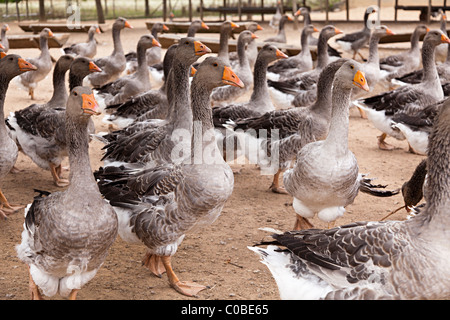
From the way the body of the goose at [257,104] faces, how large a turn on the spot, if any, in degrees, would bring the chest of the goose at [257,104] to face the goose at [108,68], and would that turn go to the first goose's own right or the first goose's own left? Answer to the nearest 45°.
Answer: approximately 135° to the first goose's own left

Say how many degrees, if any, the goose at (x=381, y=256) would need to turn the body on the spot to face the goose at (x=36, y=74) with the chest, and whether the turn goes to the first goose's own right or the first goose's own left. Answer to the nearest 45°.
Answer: approximately 135° to the first goose's own left

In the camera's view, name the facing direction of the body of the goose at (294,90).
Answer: to the viewer's right

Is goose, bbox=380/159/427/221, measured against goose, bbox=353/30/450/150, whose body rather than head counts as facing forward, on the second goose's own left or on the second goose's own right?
on the second goose's own right

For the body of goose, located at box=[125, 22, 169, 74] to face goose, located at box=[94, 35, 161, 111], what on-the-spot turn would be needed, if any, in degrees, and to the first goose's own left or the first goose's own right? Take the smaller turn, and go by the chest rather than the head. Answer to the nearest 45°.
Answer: approximately 90° to the first goose's own right

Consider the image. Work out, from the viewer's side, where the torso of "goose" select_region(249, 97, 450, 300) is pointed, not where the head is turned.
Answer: to the viewer's right

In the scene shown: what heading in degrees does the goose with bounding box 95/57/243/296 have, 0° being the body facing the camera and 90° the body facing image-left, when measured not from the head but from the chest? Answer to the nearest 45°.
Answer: approximately 315°

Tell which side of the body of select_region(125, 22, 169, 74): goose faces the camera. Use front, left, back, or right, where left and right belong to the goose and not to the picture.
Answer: right

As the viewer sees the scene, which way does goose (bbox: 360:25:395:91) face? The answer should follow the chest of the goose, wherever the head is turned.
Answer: to the viewer's right

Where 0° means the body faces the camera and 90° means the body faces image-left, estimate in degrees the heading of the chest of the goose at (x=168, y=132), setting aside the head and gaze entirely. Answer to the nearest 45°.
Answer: approximately 270°

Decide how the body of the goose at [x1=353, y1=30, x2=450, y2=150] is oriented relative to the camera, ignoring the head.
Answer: to the viewer's right

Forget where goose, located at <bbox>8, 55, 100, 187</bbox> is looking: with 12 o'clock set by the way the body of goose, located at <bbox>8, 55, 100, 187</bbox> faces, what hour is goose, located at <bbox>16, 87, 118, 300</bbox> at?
goose, located at <bbox>16, 87, 118, 300</bbox> is roughly at 3 o'clock from goose, located at <bbox>8, 55, 100, 187</bbox>.

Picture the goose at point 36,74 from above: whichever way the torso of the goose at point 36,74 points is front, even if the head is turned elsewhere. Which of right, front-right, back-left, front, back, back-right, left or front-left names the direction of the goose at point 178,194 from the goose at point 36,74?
right

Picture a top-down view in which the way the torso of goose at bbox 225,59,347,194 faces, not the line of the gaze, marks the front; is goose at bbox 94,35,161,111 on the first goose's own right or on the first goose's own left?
on the first goose's own left

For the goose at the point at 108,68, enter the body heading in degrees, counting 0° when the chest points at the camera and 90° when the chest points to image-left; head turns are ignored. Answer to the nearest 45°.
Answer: approximately 270°
